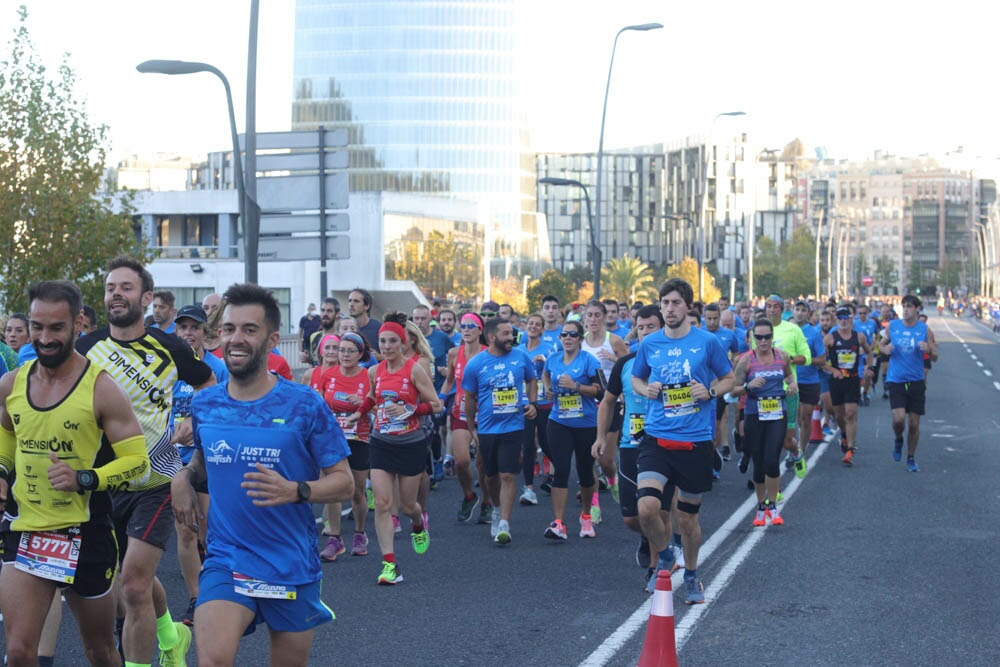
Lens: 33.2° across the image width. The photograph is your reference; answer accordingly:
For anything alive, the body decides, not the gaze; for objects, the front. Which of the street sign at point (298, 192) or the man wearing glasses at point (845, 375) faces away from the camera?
the street sign

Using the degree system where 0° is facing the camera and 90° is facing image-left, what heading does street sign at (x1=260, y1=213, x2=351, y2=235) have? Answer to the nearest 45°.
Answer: approximately 180°

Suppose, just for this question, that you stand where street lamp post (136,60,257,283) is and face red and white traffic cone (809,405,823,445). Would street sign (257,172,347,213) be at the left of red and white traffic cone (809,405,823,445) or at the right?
left

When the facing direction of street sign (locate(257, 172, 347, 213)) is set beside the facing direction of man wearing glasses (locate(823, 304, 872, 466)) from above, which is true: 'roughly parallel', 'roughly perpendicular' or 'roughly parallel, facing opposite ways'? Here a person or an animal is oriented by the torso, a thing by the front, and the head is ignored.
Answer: roughly parallel, facing opposite ways

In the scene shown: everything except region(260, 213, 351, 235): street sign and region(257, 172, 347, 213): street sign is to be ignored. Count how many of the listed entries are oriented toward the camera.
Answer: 0

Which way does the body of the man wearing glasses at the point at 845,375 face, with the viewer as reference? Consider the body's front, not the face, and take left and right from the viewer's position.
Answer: facing the viewer

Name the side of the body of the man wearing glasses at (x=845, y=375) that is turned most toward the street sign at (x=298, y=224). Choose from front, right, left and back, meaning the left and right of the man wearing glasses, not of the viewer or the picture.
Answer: right

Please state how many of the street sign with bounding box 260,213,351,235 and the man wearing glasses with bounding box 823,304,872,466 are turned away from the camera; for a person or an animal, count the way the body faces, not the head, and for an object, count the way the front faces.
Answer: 1

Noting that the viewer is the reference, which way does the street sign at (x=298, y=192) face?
facing away from the viewer

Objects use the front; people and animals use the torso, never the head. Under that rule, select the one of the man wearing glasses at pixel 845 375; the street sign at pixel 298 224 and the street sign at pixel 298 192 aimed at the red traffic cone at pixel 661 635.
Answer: the man wearing glasses

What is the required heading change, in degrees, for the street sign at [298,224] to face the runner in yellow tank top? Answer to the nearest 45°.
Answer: approximately 180°

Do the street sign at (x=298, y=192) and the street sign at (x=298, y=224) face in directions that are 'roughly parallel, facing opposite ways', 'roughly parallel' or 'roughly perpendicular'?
roughly parallel
